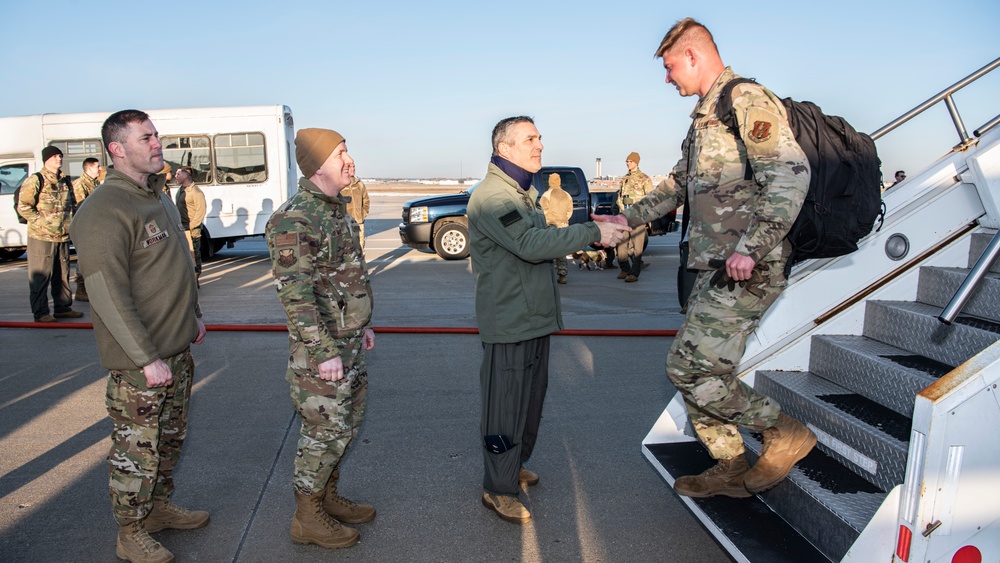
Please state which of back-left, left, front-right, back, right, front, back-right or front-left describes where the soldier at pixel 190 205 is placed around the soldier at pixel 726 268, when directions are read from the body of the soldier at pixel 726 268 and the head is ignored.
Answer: front-right

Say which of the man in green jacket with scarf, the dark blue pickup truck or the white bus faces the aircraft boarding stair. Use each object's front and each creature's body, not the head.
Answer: the man in green jacket with scarf

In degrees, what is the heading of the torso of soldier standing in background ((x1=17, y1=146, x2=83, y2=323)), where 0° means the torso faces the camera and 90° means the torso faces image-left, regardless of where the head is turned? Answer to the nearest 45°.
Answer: approximately 315°

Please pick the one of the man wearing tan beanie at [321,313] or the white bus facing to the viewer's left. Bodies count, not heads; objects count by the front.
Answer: the white bus

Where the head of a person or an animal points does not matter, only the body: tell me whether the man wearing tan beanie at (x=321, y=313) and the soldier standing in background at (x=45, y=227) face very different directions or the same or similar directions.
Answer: same or similar directions

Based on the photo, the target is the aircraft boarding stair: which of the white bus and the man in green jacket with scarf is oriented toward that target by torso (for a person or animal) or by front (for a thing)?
the man in green jacket with scarf

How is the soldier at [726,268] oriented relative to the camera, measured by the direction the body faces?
to the viewer's left

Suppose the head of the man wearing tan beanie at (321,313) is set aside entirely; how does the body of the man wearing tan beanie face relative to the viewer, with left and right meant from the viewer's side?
facing to the right of the viewer

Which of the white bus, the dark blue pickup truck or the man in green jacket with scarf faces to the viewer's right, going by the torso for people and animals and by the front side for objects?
the man in green jacket with scarf

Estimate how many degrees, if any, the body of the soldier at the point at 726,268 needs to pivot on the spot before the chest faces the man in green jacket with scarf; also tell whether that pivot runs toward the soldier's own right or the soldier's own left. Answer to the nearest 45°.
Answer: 0° — they already face them

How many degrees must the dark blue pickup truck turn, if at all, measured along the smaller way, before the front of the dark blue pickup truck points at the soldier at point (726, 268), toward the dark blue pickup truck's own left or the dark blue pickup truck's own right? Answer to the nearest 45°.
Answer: approximately 90° to the dark blue pickup truck's own left

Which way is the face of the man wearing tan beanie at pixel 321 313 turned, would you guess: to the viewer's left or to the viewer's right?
to the viewer's right

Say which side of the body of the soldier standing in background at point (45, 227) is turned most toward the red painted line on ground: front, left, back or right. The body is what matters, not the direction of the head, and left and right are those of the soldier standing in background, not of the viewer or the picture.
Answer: front

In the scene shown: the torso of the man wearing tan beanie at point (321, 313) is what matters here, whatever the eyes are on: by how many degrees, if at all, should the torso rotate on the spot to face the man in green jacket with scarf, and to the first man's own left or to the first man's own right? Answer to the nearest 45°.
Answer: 0° — they already face them

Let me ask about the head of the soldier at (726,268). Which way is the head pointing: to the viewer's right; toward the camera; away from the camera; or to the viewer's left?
to the viewer's left

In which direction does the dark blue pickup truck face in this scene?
to the viewer's left

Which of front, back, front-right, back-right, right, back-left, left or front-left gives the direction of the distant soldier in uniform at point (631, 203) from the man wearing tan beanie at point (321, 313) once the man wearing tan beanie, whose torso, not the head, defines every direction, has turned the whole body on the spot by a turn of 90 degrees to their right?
back-left

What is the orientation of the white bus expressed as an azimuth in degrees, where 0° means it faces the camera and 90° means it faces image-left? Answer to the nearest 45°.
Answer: approximately 90°

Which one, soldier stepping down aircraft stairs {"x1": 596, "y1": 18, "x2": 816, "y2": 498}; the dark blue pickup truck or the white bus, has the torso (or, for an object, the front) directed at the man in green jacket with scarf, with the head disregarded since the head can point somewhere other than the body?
the soldier stepping down aircraft stairs
